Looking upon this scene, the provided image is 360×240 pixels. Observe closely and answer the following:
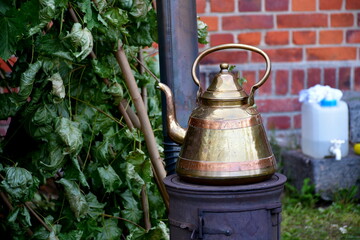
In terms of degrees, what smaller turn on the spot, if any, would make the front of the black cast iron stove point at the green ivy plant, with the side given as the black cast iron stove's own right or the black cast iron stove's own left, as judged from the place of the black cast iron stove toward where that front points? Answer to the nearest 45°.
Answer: approximately 135° to the black cast iron stove's own right

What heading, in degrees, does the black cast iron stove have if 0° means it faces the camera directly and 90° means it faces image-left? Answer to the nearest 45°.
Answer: approximately 0°

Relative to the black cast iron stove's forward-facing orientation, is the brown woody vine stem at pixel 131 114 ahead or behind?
behind

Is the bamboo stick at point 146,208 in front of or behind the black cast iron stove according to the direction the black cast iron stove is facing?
behind

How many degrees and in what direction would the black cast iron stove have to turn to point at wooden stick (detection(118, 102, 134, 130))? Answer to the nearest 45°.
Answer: approximately 135° to its right
